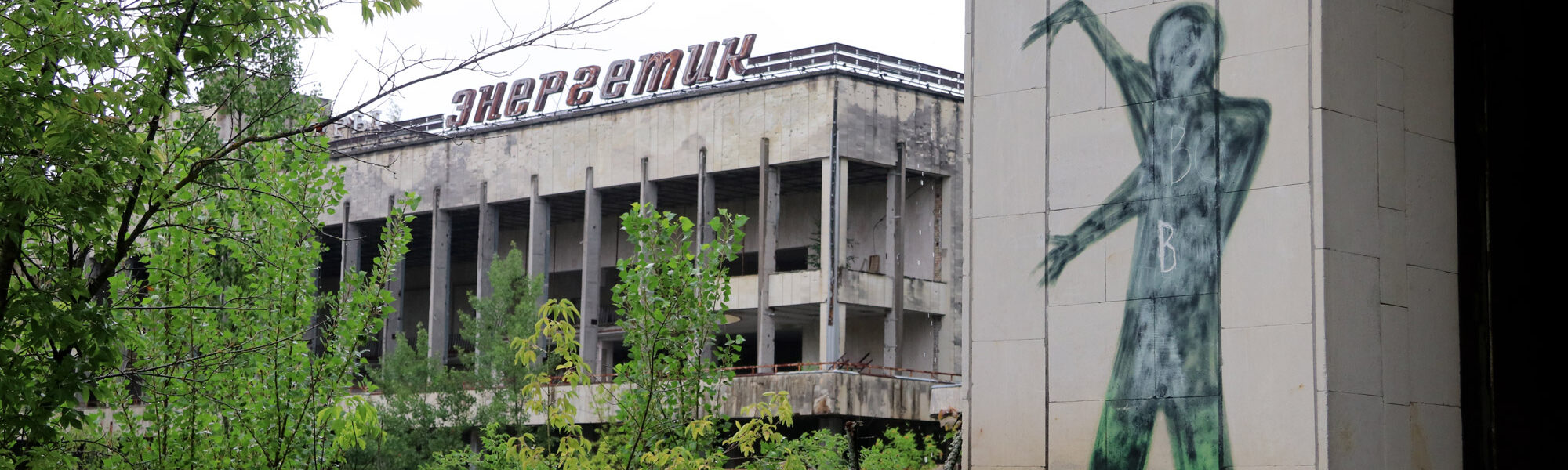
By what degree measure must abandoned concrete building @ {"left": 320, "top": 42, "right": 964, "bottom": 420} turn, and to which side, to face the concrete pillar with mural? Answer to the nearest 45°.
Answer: approximately 45° to its left

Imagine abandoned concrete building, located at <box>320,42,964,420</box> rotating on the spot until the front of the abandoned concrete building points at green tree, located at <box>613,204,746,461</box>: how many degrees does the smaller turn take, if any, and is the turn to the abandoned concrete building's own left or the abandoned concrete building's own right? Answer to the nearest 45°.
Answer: approximately 45° to the abandoned concrete building's own left

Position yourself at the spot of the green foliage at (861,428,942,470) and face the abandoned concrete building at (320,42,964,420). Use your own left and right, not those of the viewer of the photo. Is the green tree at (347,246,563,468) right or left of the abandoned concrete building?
left

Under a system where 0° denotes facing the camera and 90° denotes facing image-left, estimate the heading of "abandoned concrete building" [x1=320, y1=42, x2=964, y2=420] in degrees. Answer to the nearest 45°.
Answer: approximately 45°

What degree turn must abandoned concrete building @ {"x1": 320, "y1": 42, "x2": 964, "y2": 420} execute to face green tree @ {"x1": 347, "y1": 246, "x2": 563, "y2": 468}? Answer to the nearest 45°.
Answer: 0° — it already faces it

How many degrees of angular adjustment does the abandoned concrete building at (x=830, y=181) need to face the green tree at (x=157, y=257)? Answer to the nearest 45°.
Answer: approximately 45° to its left
